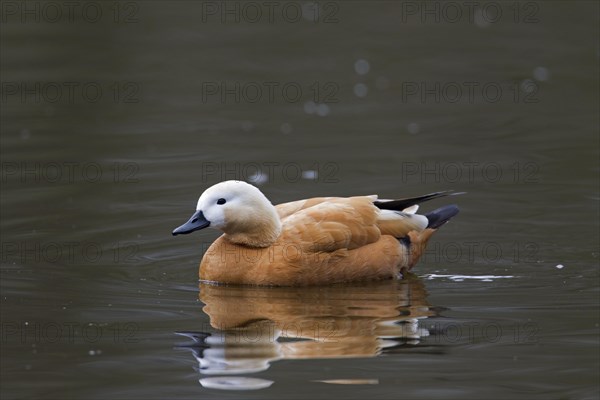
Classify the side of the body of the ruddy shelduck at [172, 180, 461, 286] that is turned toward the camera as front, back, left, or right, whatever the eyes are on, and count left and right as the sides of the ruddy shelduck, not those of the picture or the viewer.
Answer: left
